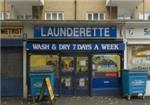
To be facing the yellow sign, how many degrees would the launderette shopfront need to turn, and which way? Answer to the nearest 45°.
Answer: approximately 45° to its right

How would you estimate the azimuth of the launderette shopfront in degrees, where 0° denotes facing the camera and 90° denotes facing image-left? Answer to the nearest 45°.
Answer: approximately 0°
